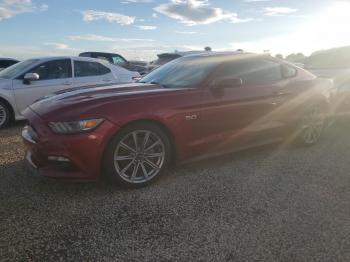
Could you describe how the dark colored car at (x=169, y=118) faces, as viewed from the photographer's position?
facing the viewer and to the left of the viewer

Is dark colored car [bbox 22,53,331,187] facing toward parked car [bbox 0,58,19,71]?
no

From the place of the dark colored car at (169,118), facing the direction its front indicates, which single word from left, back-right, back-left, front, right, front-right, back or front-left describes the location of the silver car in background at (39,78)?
right

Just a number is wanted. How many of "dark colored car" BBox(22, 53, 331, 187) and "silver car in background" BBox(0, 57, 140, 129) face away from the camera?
0
